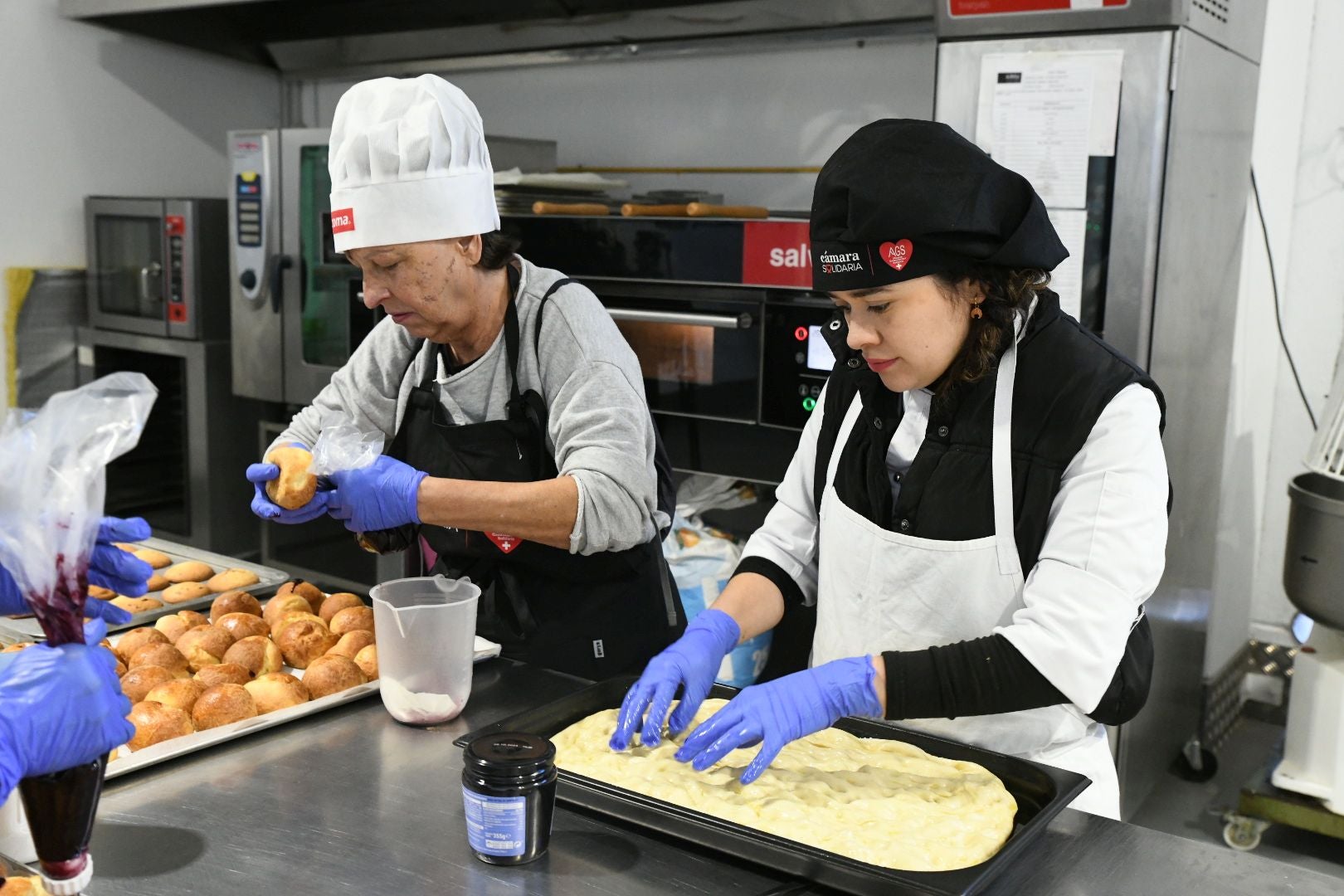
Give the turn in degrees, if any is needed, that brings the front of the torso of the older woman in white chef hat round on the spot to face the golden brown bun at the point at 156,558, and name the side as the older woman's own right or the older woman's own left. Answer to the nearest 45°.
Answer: approximately 90° to the older woman's own right

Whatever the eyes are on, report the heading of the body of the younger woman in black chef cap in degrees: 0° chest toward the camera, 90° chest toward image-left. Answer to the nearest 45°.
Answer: approximately 45°

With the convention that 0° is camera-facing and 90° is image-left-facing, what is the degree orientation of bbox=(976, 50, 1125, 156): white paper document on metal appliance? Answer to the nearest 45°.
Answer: approximately 0°

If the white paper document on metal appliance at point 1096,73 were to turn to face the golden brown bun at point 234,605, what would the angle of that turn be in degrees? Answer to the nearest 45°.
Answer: approximately 45° to its right

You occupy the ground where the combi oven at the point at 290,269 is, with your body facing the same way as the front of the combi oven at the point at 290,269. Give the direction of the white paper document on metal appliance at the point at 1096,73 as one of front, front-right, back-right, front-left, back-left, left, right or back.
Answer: front-left

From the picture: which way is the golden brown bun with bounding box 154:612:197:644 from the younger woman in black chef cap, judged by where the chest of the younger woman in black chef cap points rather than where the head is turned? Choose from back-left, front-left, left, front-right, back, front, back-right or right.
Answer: front-right

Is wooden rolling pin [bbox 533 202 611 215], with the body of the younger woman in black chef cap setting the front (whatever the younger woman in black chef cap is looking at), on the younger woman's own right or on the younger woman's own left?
on the younger woman's own right

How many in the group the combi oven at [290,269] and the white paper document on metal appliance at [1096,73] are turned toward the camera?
2

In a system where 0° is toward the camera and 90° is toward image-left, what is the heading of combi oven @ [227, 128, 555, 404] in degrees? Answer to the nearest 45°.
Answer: approximately 0°

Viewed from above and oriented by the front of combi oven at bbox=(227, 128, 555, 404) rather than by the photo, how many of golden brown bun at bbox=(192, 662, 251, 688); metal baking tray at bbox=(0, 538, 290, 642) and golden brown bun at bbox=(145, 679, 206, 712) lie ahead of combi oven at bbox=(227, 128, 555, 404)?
3

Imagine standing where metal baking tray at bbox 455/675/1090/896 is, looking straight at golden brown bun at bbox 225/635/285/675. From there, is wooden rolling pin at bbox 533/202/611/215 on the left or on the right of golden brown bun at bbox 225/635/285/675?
right

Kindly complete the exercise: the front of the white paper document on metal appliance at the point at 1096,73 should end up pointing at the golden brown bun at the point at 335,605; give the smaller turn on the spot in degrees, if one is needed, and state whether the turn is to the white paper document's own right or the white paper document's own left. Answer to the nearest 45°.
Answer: approximately 45° to the white paper document's own right

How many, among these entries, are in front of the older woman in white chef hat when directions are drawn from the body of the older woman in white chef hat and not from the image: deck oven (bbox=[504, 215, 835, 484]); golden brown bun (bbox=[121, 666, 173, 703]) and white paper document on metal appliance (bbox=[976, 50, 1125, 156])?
1

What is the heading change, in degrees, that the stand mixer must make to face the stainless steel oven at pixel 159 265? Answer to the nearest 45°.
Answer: approximately 45° to its right
